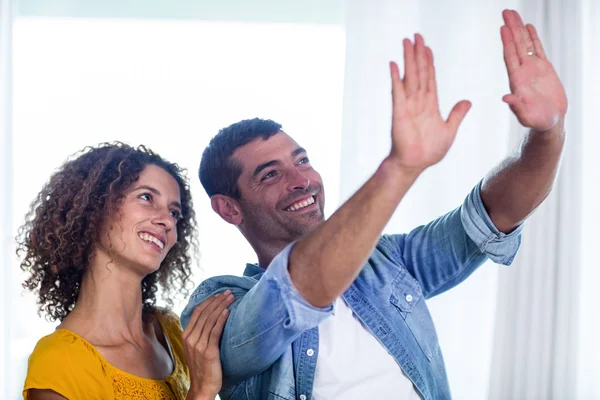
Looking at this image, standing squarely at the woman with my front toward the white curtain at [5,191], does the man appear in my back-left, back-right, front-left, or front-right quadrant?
back-right

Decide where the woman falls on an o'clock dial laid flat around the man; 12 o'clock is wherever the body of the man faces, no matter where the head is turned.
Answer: The woman is roughly at 5 o'clock from the man.

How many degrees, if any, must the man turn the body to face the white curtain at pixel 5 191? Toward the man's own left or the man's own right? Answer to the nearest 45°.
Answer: approximately 180°

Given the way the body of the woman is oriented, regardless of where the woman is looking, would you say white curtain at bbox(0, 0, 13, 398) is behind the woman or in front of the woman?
behind

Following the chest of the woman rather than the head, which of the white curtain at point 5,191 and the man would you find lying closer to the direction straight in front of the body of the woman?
the man

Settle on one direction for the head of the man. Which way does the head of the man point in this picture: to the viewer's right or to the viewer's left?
to the viewer's right
